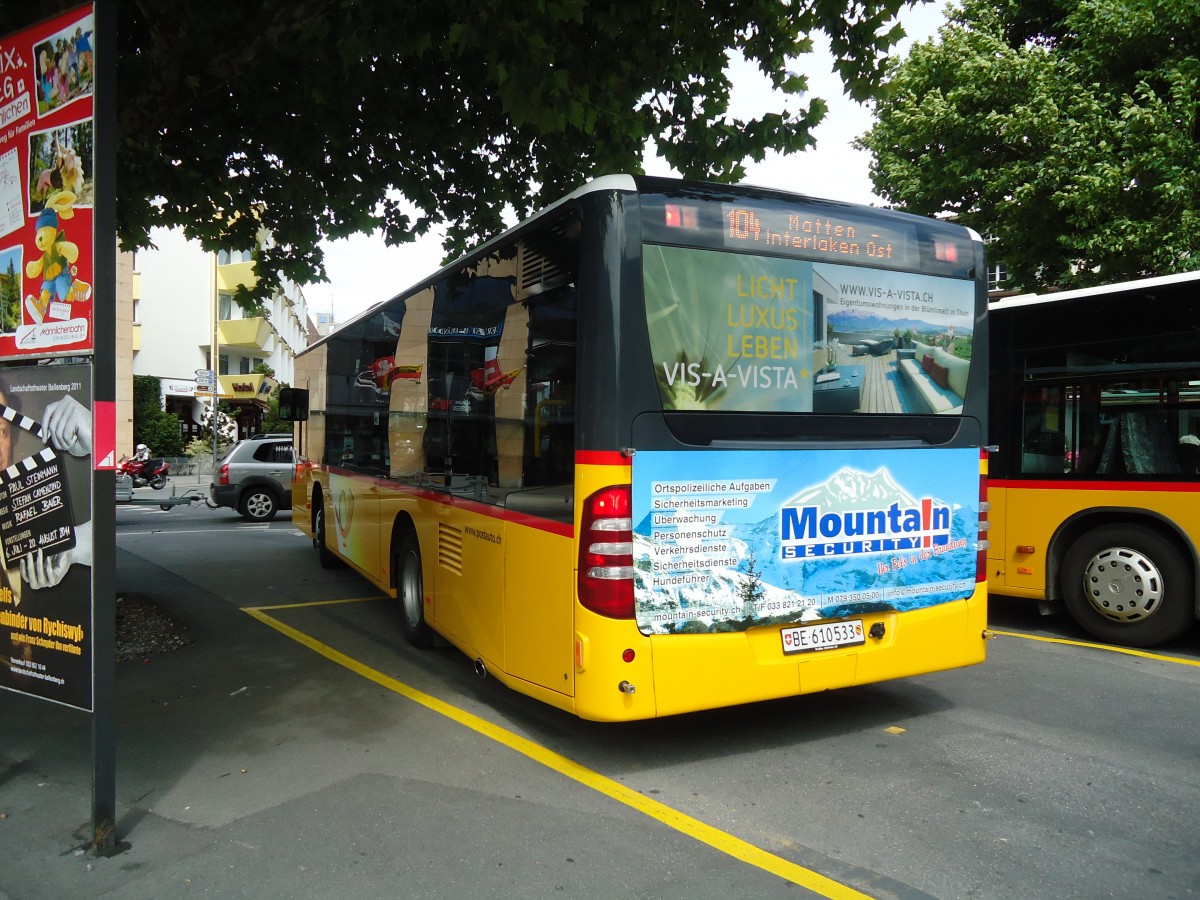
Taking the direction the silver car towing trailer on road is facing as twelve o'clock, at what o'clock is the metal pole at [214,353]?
The metal pole is roughly at 9 o'clock from the silver car towing trailer on road.

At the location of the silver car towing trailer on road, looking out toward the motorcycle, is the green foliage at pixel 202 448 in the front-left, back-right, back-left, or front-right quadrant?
front-right

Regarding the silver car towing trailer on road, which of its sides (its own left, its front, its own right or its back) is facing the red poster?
right

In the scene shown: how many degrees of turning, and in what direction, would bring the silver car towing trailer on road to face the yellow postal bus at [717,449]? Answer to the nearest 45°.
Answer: approximately 90° to its right

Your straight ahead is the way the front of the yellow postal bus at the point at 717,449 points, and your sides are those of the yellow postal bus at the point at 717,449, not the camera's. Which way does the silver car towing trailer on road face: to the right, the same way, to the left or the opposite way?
to the right

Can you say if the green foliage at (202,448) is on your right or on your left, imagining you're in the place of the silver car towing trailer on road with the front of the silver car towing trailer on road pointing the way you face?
on your left

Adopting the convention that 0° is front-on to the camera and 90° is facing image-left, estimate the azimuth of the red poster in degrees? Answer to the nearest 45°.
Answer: approximately 45°

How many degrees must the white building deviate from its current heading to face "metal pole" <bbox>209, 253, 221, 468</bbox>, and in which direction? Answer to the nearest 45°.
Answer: approximately 45° to its right

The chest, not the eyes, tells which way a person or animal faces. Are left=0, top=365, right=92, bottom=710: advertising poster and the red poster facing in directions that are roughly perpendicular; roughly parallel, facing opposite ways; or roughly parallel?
roughly parallel

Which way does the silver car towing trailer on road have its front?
to the viewer's right

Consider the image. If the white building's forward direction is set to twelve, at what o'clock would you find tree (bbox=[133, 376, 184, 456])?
The tree is roughly at 2 o'clock from the white building.

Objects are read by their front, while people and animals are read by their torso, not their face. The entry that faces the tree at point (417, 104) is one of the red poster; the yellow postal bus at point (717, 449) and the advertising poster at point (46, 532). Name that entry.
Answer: the yellow postal bus

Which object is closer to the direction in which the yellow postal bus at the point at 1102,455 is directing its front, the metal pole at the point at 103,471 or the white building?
the white building

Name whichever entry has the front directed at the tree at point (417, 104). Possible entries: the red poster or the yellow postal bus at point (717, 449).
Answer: the yellow postal bus
